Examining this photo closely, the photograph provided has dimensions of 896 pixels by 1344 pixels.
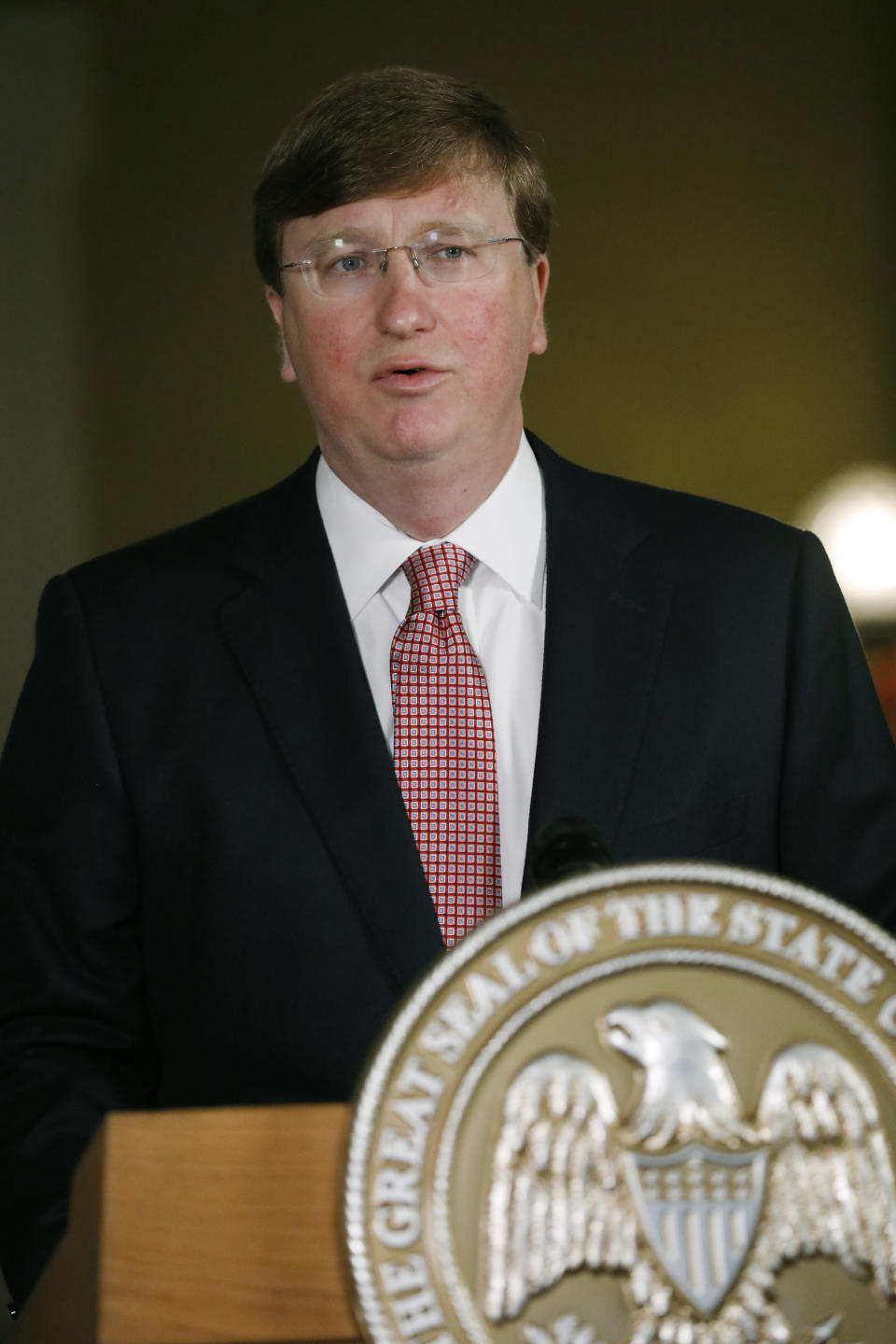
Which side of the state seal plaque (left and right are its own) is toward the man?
back

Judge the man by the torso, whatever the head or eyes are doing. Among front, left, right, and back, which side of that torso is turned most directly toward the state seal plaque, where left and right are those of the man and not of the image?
front

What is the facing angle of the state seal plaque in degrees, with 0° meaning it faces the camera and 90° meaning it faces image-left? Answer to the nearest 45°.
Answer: approximately 0°

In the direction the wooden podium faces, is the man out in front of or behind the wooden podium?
behind

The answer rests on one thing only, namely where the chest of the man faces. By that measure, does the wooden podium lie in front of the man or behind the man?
in front
